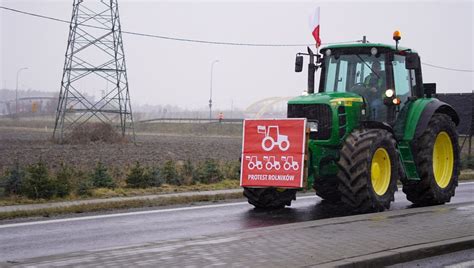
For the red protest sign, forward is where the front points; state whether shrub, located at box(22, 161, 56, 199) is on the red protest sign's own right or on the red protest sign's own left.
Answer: on the red protest sign's own right

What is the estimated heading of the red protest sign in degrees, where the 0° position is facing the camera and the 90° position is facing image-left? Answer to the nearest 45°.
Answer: approximately 0°

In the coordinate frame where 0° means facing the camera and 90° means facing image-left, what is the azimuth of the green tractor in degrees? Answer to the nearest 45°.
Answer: approximately 45°

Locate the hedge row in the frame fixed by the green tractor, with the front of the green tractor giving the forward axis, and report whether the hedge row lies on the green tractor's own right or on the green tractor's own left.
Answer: on the green tractor's own right

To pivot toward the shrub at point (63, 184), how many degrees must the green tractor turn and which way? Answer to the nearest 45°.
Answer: approximately 45° to its right

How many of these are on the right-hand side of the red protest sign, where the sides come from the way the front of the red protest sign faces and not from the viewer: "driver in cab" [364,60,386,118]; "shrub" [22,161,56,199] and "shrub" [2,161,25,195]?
2

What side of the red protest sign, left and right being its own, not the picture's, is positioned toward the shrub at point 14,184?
right
